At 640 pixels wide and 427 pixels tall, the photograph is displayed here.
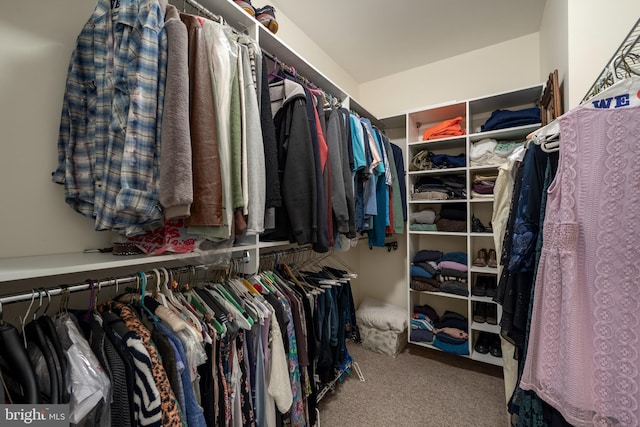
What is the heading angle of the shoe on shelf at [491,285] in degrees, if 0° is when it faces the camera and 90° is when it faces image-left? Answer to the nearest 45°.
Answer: approximately 0°

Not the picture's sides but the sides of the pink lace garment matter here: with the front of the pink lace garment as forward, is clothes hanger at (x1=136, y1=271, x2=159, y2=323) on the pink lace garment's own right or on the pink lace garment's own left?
on the pink lace garment's own right

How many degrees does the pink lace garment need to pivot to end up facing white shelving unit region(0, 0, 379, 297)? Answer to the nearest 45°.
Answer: approximately 45° to its right

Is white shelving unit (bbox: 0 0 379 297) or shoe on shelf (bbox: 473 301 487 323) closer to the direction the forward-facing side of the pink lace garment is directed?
the white shelving unit

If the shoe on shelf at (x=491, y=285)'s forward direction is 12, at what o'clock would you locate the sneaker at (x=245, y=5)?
The sneaker is roughly at 1 o'clock from the shoe on shelf.
